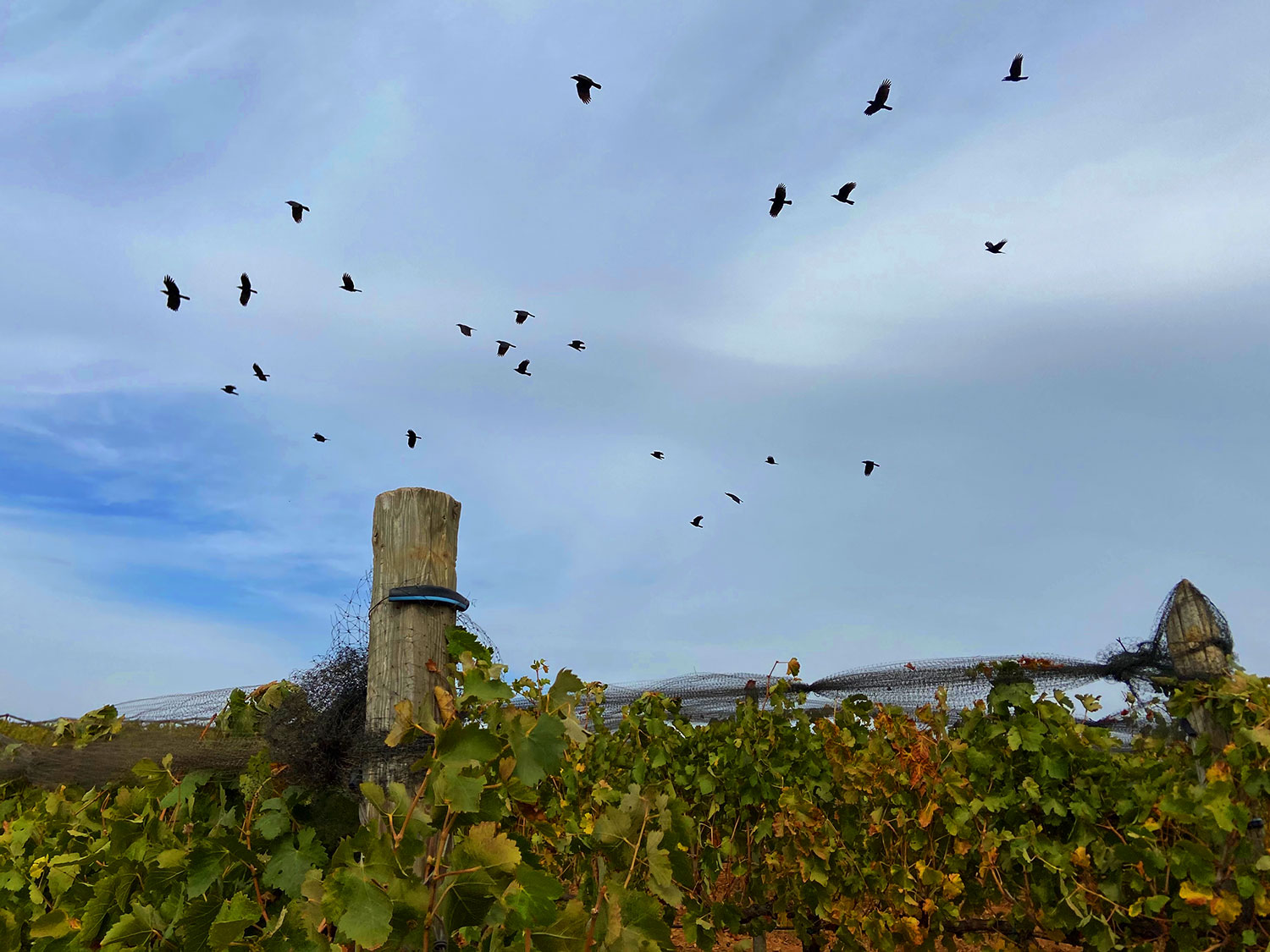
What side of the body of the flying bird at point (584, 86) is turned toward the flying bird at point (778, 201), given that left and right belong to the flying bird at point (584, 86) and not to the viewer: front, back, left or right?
back

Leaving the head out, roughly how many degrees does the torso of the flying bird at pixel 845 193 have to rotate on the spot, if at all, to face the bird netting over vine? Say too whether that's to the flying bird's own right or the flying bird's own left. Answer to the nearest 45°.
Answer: approximately 45° to the flying bird's own left

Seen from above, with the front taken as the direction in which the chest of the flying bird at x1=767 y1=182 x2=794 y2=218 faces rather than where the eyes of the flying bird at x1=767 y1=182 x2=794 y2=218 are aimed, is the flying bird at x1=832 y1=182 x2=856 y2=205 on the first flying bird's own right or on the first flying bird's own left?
on the first flying bird's own right

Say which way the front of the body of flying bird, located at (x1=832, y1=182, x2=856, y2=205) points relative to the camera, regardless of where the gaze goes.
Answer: to the viewer's left
